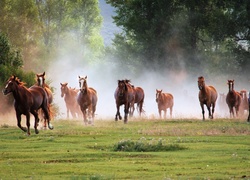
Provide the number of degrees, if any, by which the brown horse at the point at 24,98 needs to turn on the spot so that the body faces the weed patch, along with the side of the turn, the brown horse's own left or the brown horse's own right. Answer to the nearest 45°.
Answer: approximately 90° to the brown horse's own left

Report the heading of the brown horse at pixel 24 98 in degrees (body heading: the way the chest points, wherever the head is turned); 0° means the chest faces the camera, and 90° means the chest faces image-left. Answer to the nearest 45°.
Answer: approximately 45°
